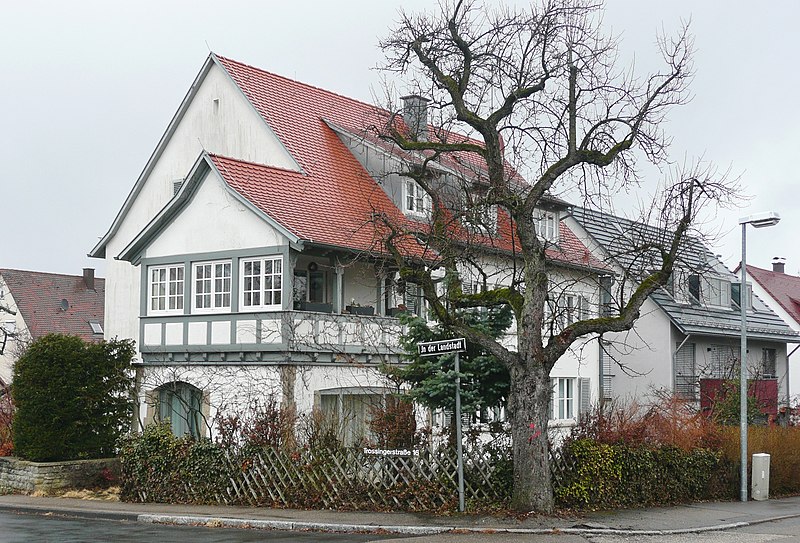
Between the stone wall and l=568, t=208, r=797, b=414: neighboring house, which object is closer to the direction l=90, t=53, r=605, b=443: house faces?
the stone wall

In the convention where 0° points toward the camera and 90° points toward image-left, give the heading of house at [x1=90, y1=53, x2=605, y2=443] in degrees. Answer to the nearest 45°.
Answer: approximately 45°

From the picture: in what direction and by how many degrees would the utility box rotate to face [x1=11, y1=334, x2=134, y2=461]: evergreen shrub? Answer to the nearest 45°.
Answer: approximately 90° to its right

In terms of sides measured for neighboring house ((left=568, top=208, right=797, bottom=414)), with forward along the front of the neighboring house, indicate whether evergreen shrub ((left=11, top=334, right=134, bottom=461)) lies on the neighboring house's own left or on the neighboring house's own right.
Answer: on the neighboring house's own right

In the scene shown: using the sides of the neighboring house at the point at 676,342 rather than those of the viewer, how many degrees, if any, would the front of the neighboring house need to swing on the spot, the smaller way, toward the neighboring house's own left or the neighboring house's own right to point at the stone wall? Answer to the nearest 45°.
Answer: approximately 90° to the neighboring house's own right
